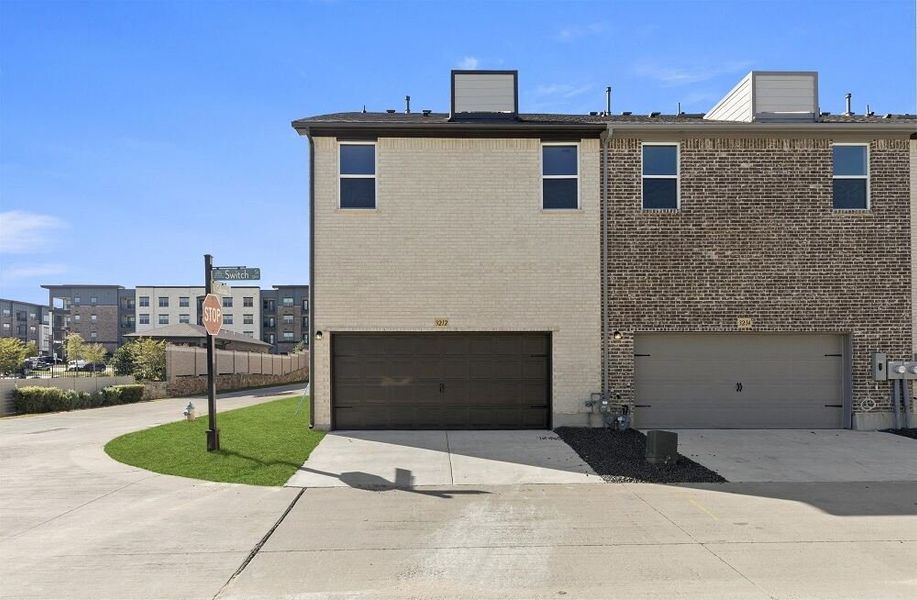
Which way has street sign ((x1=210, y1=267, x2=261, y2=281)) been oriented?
toward the camera

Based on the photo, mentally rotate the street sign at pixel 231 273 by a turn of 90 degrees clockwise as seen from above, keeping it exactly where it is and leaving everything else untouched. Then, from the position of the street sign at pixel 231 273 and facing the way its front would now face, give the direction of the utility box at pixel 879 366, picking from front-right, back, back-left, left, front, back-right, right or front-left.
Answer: back

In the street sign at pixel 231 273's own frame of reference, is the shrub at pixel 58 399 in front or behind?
behind

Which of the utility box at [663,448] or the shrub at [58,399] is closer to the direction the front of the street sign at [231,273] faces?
the utility box

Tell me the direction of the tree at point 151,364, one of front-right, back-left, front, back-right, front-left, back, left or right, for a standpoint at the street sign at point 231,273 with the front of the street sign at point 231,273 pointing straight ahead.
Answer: back

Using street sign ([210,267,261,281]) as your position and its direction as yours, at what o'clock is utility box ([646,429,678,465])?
The utility box is roughly at 10 o'clock from the street sign.

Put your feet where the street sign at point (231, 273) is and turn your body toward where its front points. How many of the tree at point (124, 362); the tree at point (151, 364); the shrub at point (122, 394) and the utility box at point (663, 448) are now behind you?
3

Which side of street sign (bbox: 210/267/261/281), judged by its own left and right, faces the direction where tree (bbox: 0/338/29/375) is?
back
